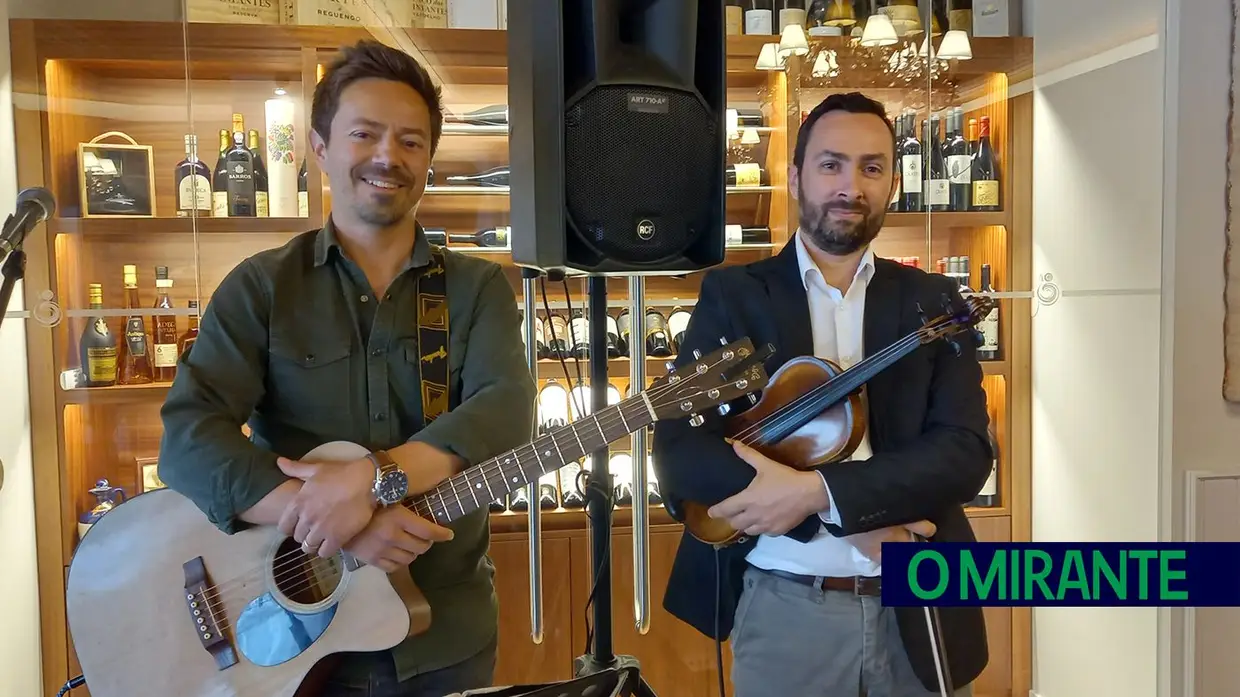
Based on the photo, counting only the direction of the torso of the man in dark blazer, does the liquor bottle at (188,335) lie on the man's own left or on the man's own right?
on the man's own right

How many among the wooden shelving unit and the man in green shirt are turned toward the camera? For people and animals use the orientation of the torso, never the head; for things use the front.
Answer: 2
